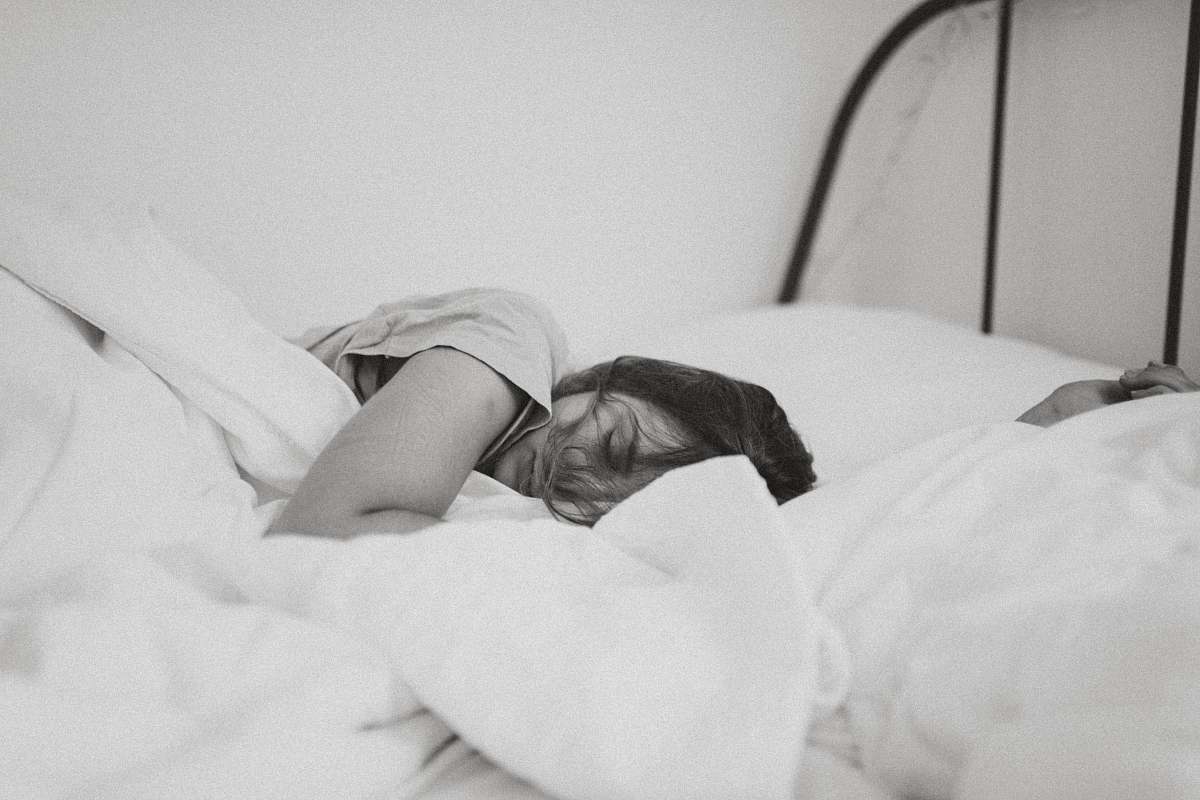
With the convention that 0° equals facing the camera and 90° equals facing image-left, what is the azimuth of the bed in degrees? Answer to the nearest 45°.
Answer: approximately 45°
